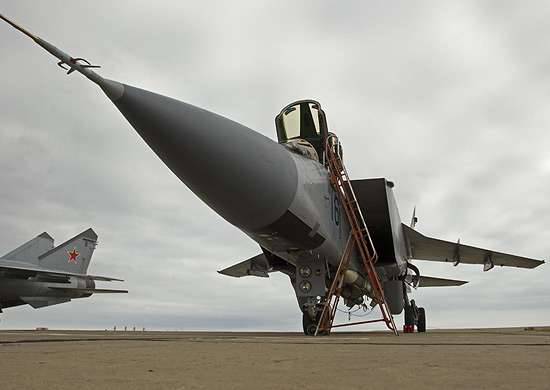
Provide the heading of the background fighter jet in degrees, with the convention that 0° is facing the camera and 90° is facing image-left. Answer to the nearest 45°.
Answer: approximately 45°

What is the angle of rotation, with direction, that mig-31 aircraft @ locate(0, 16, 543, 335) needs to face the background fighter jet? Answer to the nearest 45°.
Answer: approximately 90° to its right

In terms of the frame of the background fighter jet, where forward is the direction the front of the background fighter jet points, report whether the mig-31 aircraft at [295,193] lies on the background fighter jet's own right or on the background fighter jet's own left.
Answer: on the background fighter jet's own left

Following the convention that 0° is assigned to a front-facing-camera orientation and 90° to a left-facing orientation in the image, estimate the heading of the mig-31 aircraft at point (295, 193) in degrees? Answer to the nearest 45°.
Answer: approximately 45°
